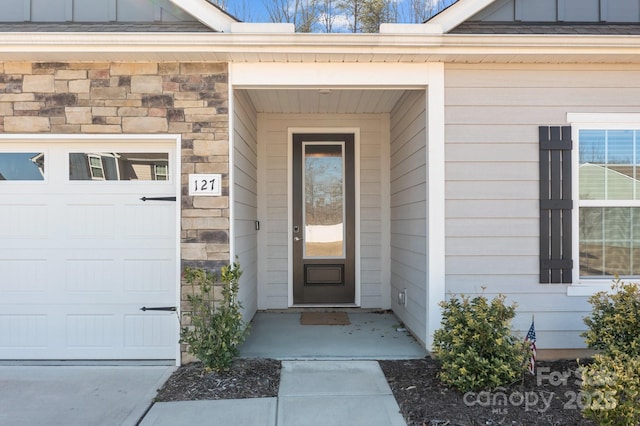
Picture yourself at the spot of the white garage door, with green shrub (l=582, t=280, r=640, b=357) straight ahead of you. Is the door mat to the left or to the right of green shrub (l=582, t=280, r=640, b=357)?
left

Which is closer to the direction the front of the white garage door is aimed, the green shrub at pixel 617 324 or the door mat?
the green shrub

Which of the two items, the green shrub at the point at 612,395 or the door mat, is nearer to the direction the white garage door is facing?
the green shrub

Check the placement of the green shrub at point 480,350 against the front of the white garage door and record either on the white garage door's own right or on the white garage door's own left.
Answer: on the white garage door's own left

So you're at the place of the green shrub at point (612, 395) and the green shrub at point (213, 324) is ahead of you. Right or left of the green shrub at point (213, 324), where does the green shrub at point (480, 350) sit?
right

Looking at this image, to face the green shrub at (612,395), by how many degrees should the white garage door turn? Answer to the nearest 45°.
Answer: approximately 45° to its left

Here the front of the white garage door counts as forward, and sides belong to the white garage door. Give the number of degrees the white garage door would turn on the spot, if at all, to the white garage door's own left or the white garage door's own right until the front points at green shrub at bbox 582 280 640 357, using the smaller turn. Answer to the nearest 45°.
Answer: approximately 45° to the white garage door's own left

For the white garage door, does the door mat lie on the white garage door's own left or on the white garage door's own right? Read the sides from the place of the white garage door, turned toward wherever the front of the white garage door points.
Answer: on the white garage door's own left

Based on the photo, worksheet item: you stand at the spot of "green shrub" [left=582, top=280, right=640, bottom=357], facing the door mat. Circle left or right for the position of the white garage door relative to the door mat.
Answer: left

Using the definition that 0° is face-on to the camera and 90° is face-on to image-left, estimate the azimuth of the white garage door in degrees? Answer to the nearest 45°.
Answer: approximately 0°
